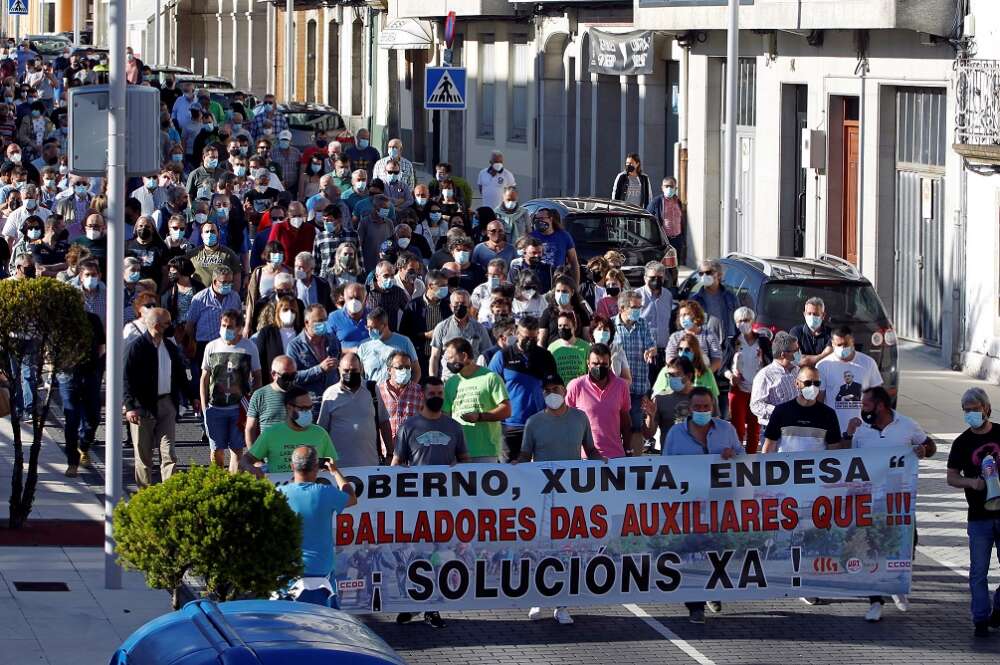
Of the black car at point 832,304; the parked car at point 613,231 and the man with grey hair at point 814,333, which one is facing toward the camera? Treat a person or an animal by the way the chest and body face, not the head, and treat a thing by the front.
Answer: the man with grey hair

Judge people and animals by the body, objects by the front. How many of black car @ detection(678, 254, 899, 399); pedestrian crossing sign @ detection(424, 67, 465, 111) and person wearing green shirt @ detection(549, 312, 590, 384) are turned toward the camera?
2

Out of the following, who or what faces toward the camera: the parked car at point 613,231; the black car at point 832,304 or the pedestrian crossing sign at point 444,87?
the pedestrian crossing sign

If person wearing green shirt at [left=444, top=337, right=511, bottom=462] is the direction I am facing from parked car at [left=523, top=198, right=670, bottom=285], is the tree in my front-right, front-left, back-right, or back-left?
front-right

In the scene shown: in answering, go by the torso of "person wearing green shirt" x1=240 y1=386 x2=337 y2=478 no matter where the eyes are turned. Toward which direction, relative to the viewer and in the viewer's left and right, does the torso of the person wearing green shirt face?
facing the viewer and to the right of the viewer

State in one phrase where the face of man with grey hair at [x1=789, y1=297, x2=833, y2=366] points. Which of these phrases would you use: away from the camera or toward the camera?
toward the camera

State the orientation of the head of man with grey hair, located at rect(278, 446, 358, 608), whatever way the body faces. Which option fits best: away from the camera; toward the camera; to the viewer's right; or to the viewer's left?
away from the camera

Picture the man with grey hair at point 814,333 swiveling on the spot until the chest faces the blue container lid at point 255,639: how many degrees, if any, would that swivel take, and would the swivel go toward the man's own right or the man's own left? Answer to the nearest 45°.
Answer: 0° — they already face it

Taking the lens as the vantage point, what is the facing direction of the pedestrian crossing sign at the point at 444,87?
facing the viewer

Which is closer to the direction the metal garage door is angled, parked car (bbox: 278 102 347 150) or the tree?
the tree
